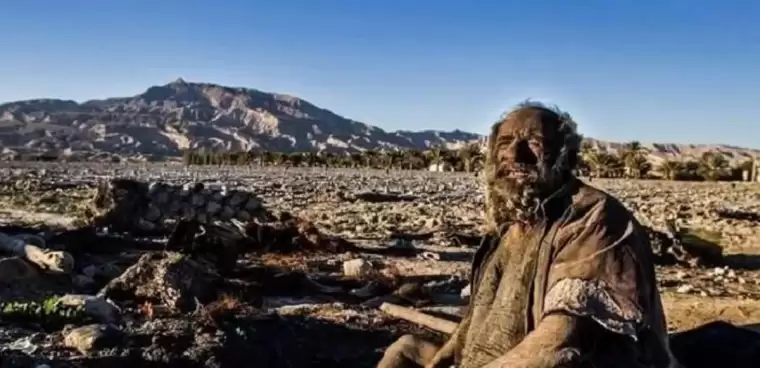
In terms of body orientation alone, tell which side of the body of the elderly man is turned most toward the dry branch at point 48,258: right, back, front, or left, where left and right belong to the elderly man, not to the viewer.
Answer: right

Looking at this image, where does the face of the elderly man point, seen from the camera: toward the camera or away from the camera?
toward the camera

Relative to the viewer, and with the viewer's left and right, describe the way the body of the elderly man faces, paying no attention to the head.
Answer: facing the viewer and to the left of the viewer

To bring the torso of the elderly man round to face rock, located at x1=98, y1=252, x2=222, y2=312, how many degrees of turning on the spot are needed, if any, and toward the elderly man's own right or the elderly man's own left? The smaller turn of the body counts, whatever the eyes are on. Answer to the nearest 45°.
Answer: approximately 90° to the elderly man's own right

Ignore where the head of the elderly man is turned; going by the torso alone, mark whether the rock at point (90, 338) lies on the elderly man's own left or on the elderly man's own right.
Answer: on the elderly man's own right

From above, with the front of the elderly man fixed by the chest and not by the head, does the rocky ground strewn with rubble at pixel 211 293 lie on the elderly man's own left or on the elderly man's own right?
on the elderly man's own right

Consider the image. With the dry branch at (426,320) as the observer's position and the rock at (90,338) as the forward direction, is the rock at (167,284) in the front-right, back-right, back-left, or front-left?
front-right

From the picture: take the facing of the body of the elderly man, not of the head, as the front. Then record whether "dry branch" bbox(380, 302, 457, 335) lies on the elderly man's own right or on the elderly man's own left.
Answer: on the elderly man's own right
